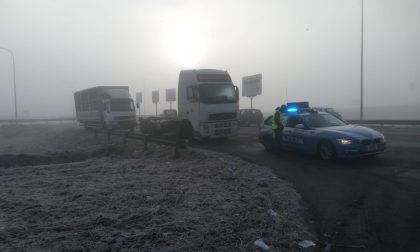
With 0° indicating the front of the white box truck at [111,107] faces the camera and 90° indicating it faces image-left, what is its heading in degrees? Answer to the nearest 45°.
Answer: approximately 315°

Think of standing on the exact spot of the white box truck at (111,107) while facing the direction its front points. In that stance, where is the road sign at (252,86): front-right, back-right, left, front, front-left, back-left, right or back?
front-left

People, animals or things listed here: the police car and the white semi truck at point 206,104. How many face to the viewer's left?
0

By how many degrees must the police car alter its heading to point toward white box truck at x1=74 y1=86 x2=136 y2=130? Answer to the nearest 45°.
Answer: approximately 180°

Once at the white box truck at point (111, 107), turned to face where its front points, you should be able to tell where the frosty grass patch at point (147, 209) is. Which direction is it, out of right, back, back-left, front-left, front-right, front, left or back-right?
front-right

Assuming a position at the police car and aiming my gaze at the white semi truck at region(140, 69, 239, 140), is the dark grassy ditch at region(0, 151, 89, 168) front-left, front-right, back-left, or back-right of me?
front-left

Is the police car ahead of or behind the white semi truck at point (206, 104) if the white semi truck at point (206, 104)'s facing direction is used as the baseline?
ahead

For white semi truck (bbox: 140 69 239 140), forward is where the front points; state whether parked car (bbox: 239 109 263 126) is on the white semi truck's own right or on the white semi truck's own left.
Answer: on the white semi truck's own left

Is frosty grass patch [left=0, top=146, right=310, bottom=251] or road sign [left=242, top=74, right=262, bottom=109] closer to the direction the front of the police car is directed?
the frosty grass patch

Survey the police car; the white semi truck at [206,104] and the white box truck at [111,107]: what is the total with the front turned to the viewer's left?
0

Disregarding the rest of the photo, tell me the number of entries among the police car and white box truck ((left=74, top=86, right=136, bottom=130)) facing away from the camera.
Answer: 0

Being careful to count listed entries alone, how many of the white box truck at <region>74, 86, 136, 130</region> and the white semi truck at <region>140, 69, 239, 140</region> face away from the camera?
0

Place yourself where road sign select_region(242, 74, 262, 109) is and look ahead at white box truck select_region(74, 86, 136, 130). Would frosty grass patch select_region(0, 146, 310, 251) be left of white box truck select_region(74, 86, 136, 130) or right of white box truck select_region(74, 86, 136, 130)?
left

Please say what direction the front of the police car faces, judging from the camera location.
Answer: facing the viewer and to the right of the viewer
